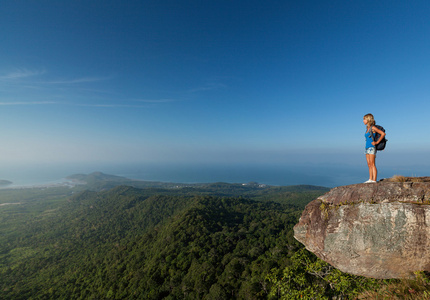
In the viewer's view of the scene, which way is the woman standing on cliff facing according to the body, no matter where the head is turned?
to the viewer's left
